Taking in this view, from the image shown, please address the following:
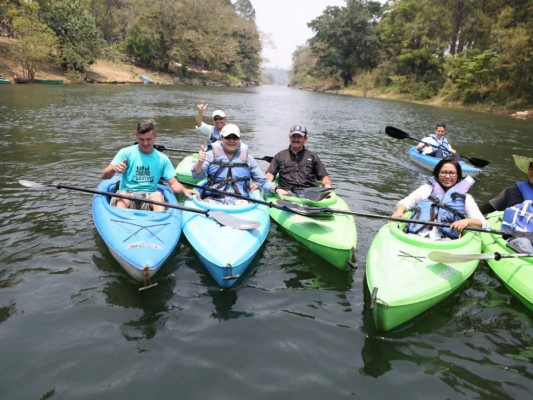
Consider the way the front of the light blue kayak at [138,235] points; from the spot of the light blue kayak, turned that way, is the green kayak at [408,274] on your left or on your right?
on your left

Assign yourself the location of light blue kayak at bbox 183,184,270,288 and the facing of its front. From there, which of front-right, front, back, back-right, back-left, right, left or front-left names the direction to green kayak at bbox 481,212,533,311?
left

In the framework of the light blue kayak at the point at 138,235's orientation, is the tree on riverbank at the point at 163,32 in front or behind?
behind

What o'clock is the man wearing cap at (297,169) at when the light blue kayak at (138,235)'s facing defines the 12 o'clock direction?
The man wearing cap is roughly at 8 o'clock from the light blue kayak.

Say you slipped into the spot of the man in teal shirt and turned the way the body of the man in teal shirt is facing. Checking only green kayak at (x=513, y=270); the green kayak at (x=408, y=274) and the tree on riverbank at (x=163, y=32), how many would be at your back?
1

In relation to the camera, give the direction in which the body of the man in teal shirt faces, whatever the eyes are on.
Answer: toward the camera

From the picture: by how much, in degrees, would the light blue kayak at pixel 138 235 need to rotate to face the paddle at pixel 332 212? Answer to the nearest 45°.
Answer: approximately 90° to its left

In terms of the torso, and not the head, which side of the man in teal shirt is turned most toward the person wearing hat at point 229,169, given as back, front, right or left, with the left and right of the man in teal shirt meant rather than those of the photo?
left

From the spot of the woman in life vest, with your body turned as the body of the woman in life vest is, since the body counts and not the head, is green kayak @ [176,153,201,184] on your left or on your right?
on your right

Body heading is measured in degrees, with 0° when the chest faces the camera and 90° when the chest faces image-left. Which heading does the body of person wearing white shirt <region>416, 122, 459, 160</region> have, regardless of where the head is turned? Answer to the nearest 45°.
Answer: approximately 315°

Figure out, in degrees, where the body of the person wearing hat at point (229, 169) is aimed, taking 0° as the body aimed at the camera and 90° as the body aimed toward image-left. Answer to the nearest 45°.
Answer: approximately 0°
